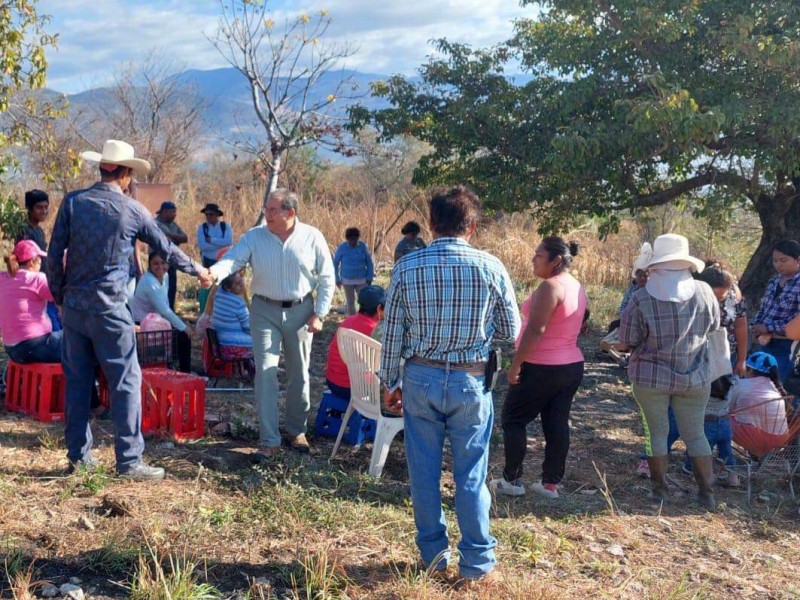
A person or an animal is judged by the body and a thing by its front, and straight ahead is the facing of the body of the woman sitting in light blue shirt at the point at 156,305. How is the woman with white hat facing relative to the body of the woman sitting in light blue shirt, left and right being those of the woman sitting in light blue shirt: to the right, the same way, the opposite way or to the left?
to the left

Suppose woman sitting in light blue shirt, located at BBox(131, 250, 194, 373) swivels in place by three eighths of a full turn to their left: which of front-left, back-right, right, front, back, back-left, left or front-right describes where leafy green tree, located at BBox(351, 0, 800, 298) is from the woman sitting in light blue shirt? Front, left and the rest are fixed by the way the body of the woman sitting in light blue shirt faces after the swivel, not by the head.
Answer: right

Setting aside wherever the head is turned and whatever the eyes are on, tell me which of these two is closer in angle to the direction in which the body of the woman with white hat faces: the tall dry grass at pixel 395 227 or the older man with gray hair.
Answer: the tall dry grass

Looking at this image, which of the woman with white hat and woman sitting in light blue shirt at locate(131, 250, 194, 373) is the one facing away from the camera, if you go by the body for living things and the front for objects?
the woman with white hat

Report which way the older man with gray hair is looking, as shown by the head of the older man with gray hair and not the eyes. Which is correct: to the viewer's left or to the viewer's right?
to the viewer's left

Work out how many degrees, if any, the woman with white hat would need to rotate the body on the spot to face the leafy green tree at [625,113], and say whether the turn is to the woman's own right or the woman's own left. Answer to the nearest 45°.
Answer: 0° — they already face it

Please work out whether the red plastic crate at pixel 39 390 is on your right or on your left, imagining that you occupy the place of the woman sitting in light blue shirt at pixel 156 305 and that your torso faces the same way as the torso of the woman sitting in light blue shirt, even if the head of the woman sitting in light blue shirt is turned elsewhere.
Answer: on your right

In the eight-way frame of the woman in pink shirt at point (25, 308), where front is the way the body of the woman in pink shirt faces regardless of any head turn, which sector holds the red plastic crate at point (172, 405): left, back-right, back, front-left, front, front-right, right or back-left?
right

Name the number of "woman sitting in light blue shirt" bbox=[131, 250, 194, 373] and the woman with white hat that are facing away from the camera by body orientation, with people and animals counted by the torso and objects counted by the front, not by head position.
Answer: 1

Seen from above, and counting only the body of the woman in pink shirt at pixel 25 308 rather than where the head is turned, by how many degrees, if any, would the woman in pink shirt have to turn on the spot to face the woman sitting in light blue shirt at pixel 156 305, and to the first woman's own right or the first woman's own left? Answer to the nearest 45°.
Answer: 0° — they already face them

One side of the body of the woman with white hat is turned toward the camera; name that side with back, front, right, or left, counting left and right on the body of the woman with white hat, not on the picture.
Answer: back

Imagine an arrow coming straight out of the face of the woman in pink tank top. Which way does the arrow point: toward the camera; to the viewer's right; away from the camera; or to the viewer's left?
to the viewer's left

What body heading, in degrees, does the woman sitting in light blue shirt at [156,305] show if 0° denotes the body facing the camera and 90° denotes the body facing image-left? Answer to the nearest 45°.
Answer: approximately 315°

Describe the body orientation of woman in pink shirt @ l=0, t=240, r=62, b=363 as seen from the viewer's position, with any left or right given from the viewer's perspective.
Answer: facing away from the viewer and to the right of the viewer

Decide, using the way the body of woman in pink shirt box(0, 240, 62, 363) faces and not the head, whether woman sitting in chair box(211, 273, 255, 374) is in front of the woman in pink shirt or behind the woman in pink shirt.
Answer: in front
